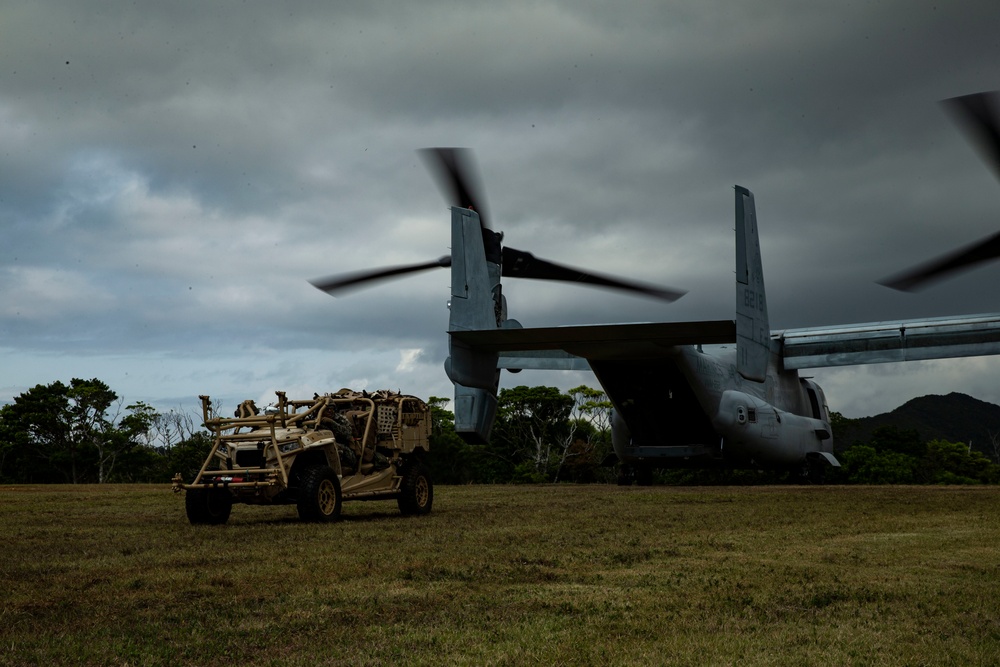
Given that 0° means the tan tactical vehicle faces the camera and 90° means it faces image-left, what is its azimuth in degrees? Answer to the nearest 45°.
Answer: approximately 45°

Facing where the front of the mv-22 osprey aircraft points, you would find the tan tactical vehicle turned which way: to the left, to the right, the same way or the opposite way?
the opposite way

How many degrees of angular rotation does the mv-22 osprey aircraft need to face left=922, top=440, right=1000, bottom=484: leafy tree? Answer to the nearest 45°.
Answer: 0° — it already faces it

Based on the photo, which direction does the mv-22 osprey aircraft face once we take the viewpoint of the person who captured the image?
facing away from the viewer and to the right of the viewer

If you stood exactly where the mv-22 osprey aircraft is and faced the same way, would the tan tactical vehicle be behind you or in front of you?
behind

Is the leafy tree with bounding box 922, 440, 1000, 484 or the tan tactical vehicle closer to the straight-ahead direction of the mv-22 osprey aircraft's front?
the leafy tree

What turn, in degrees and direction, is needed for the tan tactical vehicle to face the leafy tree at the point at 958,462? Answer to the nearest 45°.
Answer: approximately 180°

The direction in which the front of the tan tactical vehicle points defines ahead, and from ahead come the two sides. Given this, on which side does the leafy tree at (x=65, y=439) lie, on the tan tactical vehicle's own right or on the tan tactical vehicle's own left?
on the tan tactical vehicle's own right

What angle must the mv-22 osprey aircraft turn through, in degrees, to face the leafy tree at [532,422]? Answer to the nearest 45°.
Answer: approximately 45° to its left

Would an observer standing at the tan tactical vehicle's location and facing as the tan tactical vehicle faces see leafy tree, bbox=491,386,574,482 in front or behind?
behind

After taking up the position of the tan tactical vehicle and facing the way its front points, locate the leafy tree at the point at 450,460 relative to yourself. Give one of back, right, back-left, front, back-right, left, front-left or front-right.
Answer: back-right

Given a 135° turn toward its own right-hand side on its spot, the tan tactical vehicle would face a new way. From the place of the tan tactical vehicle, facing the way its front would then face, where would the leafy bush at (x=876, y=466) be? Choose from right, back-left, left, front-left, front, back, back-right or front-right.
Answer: front-right

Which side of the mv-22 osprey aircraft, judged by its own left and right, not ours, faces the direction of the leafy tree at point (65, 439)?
left
